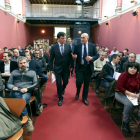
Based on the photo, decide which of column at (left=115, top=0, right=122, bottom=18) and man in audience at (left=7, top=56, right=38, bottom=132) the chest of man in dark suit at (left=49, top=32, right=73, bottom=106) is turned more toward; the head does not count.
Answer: the man in audience

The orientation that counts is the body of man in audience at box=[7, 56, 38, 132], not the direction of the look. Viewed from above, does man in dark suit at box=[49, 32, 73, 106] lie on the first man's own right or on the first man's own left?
on the first man's own left

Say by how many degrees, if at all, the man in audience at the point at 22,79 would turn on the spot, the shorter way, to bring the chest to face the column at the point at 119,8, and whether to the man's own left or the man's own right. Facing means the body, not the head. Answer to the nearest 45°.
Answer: approximately 135° to the man's own left

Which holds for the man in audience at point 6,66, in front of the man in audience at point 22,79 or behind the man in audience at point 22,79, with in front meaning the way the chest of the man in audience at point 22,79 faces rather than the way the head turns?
behind

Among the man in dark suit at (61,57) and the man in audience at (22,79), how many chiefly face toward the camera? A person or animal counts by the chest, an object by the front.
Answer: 2

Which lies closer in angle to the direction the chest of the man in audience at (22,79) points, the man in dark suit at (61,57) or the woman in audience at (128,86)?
the woman in audience

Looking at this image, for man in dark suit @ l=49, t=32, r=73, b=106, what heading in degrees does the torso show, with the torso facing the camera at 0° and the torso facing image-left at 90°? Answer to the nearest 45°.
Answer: approximately 0°

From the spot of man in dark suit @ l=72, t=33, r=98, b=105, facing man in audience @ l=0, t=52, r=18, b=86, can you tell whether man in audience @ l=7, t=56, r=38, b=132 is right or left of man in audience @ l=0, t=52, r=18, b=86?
left

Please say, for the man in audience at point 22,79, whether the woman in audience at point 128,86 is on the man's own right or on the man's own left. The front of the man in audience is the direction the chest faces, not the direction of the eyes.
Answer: on the man's own left

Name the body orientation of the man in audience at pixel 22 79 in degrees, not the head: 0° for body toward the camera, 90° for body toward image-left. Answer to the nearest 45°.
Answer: approximately 0°

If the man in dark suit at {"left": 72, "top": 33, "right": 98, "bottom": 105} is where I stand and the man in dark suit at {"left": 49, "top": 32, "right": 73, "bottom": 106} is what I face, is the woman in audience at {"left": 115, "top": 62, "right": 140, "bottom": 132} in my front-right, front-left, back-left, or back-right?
back-left

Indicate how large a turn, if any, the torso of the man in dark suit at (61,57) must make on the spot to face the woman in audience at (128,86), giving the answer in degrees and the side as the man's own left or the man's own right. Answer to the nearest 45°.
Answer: approximately 45° to the man's own left
